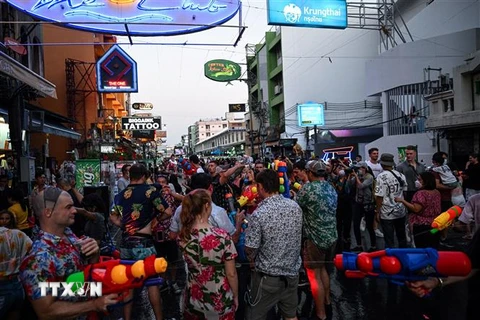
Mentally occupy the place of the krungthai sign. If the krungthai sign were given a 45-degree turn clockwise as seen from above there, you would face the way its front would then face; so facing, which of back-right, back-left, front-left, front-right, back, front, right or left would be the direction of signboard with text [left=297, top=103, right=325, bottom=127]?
back-right

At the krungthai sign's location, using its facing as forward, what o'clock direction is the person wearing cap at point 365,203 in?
The person wearing cap is roughly at 12 o'clock from the krungthai sign.

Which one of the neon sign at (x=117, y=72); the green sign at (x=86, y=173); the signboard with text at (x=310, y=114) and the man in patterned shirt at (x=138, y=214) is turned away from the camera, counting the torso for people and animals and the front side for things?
the man in patterned shirt

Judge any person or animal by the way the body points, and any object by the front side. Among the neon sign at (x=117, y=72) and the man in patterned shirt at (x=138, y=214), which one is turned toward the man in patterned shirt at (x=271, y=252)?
the neon sign

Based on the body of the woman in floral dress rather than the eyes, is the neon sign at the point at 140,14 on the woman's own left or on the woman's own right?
on the woman's own left

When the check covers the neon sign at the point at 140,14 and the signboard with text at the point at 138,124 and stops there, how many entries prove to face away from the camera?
0

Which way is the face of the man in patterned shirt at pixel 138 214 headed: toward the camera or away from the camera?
away from the camera

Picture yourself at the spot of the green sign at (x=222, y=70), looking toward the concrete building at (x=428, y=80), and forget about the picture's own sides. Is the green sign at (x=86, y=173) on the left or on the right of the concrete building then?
right

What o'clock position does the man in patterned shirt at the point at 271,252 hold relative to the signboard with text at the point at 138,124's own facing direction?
The man in patterned shirt is roughly at 12 o'clock from the signboard with text.

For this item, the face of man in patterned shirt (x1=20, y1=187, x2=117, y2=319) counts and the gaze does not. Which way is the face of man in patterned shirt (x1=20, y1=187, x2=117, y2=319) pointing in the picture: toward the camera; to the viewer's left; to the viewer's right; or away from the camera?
to the viewer's right

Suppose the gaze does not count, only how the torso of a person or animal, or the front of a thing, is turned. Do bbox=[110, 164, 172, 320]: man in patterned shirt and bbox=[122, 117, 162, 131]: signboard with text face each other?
yes

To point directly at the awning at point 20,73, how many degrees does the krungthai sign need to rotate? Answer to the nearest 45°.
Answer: approximately 45° to its right
